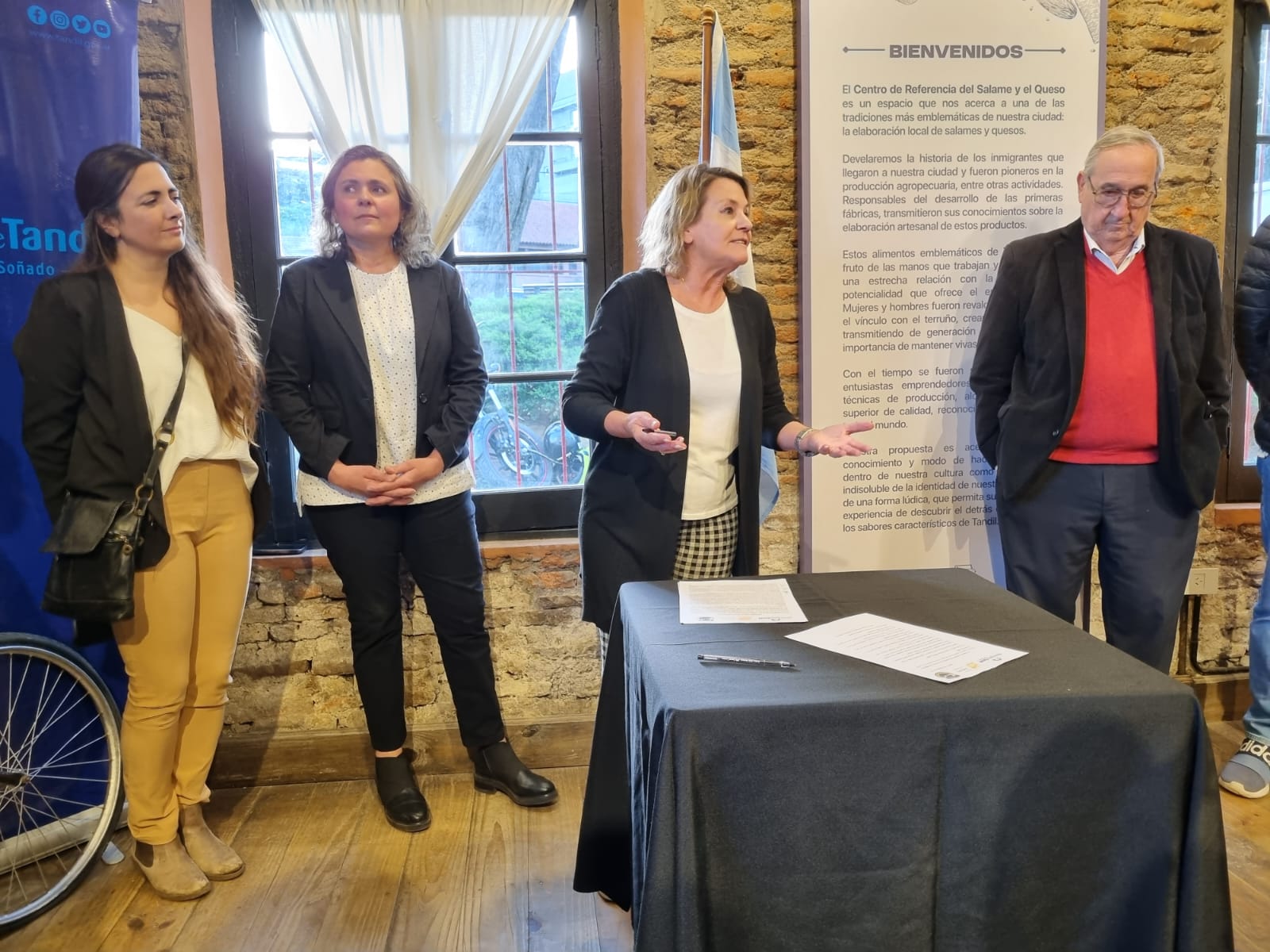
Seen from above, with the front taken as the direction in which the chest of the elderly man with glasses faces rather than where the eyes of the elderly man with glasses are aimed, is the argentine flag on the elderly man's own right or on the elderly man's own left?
on the elderly man's own right

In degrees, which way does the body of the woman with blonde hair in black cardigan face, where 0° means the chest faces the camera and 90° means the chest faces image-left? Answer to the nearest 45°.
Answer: approximately 315°

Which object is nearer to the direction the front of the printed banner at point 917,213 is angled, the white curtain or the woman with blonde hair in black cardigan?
the woman with blonde hair in black cardigan

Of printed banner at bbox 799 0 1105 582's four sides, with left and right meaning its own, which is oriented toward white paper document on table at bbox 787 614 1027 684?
front

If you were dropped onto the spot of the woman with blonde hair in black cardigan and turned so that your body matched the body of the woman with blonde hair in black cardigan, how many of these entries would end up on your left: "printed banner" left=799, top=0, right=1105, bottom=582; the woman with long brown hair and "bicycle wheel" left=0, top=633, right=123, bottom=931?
1

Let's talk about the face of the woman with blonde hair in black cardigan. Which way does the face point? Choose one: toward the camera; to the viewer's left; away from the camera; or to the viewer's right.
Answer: to the viewer's right

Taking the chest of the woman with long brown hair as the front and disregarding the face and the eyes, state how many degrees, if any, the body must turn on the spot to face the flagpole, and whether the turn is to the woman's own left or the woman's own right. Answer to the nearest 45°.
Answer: approximately 45° to the woman's own left

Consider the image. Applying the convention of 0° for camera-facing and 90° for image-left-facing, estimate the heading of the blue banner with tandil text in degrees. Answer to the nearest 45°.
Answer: approximately 0°

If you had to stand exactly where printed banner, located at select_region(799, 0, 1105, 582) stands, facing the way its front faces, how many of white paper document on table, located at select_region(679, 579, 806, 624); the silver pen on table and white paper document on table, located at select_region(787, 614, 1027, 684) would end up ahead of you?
3

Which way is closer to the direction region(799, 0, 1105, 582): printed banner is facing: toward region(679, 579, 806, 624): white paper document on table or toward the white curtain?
the white paper document on table

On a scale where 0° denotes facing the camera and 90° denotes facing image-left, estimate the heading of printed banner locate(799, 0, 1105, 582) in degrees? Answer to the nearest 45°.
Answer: approximately 0°

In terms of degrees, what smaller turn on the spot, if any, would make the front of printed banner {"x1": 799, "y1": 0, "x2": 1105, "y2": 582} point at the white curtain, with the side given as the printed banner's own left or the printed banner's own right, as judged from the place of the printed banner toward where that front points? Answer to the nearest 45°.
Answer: approximately 90° to the printed banner's own right

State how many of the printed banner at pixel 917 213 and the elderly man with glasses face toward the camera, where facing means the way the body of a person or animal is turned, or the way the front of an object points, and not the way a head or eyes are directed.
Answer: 2
